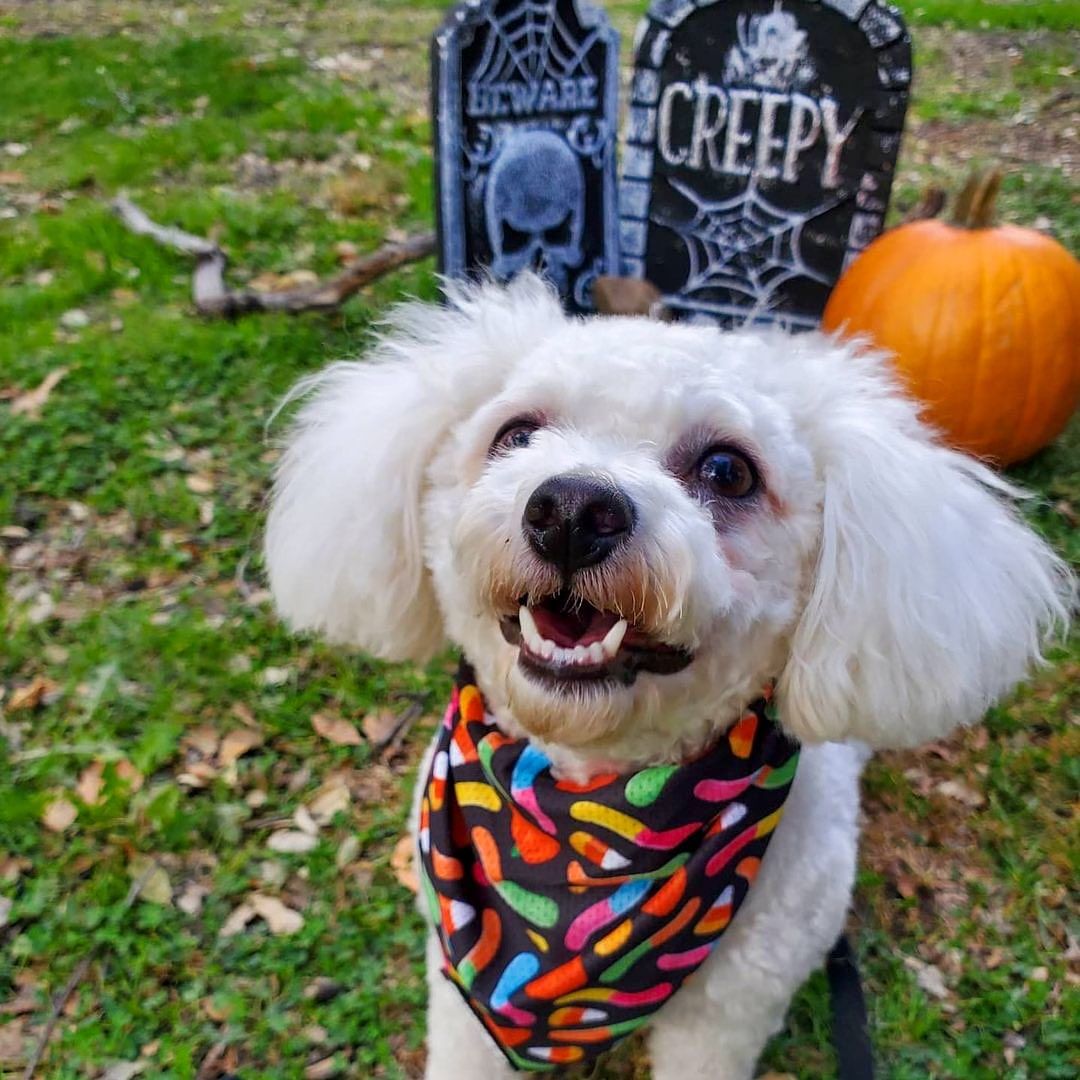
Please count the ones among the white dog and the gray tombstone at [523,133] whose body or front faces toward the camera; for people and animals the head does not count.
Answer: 2

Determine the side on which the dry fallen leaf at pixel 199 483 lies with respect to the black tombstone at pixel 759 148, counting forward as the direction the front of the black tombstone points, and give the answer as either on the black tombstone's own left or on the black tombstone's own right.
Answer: on the black tombstone's own right

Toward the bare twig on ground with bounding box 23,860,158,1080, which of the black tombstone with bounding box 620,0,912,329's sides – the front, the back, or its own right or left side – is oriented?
front

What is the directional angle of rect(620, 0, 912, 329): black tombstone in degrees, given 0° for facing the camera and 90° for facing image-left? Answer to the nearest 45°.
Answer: approximately 0°

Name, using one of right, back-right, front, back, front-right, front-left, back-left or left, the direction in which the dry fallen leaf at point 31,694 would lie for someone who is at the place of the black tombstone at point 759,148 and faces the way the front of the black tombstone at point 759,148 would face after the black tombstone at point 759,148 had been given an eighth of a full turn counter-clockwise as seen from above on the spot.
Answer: right

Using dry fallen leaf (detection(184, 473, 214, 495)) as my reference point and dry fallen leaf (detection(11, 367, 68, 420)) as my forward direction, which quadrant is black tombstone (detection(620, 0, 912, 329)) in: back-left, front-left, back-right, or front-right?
back-right

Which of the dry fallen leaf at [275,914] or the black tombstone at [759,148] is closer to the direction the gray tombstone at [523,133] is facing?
the dry fallen leaf

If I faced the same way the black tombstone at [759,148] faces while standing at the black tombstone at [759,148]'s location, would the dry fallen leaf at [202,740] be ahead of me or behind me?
ahead

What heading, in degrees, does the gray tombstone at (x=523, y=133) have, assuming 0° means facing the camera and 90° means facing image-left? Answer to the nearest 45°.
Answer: approximately 0°

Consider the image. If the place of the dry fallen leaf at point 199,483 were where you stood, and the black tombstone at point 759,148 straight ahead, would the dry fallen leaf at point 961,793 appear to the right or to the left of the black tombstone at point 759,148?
right

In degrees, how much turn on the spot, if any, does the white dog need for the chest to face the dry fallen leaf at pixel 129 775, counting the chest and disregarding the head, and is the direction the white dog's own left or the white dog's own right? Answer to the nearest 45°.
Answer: approximately 90° to the white dog's own right

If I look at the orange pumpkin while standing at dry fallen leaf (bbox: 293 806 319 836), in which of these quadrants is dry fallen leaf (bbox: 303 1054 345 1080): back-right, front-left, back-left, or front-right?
back-right
